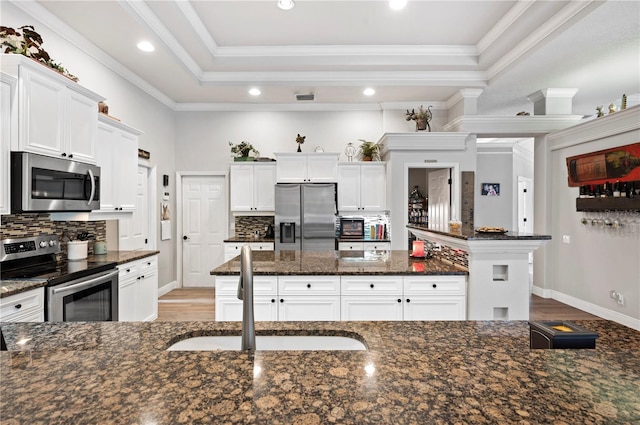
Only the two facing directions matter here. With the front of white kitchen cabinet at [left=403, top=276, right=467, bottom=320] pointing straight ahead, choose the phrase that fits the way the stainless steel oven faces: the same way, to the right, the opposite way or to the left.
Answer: to the left

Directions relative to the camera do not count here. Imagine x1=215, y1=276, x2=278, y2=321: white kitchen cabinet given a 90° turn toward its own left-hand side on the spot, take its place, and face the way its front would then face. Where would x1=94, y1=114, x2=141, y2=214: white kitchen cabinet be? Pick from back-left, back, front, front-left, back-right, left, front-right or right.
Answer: back-left

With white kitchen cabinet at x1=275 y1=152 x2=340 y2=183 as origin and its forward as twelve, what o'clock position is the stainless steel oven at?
The stainless steel oven is roughly at 1 o'clock from the white kitchen cabinet.

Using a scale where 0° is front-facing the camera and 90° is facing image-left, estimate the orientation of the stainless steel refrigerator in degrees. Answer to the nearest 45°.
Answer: approximately 0°

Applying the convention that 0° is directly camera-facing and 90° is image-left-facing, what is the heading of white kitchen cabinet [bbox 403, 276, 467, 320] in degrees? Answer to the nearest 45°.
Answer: approximately 0°

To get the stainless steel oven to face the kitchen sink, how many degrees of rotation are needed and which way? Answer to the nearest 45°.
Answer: approximately 45° to its right

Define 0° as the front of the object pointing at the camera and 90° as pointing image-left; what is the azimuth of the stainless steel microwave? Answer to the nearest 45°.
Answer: approximately 315°

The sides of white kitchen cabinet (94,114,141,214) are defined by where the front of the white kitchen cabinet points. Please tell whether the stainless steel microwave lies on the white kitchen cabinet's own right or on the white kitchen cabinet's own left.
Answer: on the white kitchen cabinet's own right

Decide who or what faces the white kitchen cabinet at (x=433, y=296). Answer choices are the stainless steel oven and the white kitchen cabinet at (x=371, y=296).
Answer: the stainless steel oven

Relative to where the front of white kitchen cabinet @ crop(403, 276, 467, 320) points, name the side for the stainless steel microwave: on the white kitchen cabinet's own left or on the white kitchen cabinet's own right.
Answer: on the white kitchen cabinet's own right
